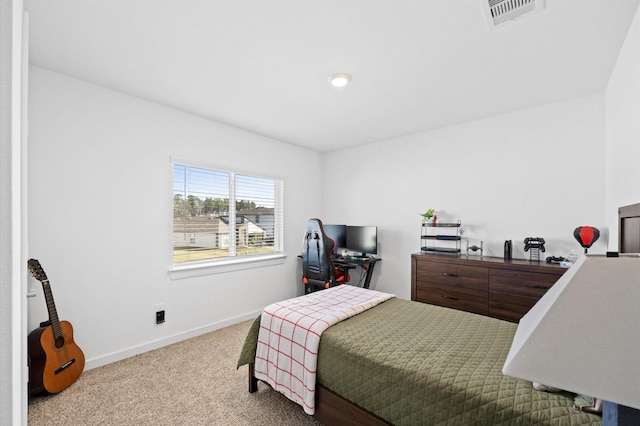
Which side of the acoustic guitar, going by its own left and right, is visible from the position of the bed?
front

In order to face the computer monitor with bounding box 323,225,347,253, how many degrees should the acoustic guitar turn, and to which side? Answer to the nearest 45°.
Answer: approximately 45° to its left

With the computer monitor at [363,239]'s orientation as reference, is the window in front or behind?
in front

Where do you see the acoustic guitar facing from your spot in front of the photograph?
facing the viewer and to the right of the viewer

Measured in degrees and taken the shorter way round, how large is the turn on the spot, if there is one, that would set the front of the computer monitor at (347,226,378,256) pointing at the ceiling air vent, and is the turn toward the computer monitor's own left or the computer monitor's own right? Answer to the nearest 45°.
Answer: approximately 45° to the computer monitor's own left

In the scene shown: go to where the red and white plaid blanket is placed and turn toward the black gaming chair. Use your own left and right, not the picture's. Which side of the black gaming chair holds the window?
left

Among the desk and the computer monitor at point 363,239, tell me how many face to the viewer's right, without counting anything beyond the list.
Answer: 0

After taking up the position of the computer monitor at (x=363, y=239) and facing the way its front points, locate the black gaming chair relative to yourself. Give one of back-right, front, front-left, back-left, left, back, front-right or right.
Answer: front

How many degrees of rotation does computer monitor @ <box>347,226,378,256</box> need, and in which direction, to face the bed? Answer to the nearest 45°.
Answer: approximately 45° to its left

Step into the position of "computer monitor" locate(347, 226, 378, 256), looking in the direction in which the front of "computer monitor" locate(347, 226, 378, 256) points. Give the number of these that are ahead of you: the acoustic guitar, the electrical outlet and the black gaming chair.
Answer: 3

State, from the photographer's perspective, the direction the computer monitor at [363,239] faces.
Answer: facing the viewer and to the left of the viewer

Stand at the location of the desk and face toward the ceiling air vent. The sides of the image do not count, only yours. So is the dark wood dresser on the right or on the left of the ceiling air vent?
left

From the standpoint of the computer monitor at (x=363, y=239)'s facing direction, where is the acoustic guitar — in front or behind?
in front
